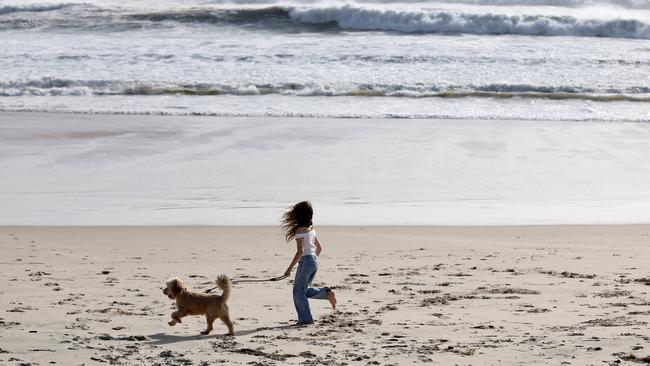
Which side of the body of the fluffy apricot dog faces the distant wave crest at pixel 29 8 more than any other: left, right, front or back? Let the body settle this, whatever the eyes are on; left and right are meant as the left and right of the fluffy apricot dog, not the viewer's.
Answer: right

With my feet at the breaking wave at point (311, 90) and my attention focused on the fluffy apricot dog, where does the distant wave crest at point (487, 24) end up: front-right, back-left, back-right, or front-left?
back-left

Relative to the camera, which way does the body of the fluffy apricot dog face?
to the viewer's left

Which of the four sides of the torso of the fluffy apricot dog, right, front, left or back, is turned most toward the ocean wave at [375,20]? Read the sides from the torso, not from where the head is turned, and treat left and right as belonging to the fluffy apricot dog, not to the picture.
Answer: right
